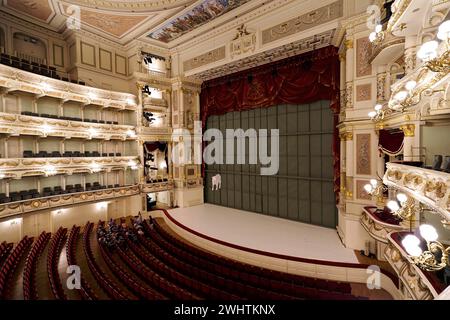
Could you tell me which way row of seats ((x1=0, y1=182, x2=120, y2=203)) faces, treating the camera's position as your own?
facing the viewer and to the right of the viewer

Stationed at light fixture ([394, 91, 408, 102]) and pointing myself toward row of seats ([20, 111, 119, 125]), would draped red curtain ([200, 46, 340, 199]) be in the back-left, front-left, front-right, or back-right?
front-right

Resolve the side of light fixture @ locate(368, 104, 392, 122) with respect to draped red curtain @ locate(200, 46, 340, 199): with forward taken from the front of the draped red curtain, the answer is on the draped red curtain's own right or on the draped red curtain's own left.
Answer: on the draped red curtain's own left

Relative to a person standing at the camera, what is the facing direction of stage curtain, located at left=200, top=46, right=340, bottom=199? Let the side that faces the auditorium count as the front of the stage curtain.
facing the viewer and to the left of the viewer

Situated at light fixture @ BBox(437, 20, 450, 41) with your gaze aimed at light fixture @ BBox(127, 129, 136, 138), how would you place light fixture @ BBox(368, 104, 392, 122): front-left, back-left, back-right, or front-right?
front-right

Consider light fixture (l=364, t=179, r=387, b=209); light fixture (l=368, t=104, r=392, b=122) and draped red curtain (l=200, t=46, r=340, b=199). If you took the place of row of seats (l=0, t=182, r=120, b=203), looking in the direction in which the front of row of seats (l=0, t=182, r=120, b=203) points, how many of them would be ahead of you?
3

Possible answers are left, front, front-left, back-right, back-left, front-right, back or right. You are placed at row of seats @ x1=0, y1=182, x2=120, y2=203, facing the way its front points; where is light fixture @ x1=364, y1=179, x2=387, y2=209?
front

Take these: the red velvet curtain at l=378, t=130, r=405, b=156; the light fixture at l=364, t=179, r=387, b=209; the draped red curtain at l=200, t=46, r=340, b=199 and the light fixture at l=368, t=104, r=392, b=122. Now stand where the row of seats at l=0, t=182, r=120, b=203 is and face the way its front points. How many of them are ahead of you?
4

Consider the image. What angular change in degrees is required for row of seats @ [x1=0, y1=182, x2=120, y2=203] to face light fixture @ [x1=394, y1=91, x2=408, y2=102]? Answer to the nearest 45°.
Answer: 0° — it already faces it

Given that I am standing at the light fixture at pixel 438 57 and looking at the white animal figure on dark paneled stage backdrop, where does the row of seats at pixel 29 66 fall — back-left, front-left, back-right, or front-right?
front-left

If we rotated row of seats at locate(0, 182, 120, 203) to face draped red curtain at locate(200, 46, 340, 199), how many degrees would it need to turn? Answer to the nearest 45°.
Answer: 0° — it already faces it

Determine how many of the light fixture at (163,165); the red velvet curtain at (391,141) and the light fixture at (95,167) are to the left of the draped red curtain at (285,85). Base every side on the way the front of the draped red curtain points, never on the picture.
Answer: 1

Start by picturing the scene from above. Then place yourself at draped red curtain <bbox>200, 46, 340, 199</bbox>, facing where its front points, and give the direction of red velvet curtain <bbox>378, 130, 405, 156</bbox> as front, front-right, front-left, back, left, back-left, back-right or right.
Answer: left

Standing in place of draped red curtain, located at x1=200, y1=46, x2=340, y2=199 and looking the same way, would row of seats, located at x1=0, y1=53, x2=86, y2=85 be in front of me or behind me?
in front

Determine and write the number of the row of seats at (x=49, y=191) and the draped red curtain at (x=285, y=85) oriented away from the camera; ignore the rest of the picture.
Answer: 0

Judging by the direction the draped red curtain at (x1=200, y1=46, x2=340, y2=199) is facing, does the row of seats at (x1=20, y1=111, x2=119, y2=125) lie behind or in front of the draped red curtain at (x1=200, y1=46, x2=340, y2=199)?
in front
